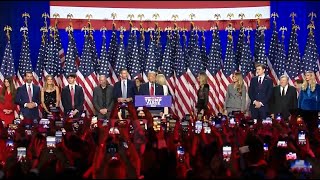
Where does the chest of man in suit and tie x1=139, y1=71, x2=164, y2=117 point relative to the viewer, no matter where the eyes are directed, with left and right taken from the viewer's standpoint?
facing the viewer

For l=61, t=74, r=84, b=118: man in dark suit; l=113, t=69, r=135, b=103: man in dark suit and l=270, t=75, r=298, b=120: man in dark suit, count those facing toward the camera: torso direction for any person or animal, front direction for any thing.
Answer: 3

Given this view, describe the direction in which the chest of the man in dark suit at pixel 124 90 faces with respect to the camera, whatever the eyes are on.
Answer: toward the camera

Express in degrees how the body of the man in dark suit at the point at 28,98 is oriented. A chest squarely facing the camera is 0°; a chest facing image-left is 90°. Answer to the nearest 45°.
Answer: approximately 0°

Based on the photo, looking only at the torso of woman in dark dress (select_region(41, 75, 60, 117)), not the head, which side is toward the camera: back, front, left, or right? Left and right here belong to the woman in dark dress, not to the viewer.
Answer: front

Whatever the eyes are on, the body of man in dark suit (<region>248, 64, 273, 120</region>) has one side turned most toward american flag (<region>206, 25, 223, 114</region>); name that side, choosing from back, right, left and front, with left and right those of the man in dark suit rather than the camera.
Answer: right

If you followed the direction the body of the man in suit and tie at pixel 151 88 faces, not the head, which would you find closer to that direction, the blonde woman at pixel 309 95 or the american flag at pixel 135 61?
the blonde woman

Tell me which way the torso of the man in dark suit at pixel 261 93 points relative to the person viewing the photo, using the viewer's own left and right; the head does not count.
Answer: facing the viewer and to the left of the viewer
